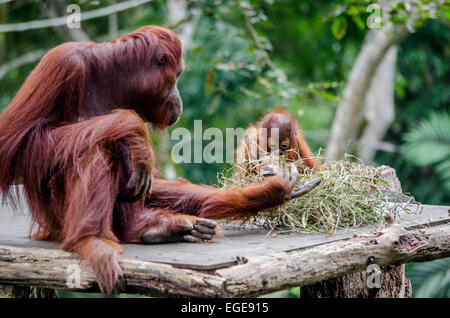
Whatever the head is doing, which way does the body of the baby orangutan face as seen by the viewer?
toward the camera

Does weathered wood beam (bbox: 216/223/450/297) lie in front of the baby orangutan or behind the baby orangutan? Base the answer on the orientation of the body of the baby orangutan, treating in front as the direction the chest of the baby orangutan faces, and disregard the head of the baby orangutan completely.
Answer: in front

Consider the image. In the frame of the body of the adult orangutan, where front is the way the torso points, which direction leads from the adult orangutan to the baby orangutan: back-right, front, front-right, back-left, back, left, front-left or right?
front-left

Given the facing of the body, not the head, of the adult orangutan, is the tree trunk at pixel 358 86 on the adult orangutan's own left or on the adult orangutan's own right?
on the adult orangutan's own left

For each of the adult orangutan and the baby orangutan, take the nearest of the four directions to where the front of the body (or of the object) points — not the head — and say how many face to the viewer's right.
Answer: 1

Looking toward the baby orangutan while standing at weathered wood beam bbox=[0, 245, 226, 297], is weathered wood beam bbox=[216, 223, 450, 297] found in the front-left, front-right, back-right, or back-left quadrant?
front-right

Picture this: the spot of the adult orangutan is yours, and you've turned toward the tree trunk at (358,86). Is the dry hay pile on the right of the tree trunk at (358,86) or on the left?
right

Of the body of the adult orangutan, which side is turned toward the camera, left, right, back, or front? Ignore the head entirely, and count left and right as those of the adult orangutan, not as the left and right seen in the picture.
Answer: right

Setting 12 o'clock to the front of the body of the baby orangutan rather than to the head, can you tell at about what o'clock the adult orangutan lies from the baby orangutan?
The adult orangutan is roughly at 1 o'clock from the baby orangutan.

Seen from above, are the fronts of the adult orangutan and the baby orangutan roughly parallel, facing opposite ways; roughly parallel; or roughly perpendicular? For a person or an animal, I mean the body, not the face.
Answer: roughly perpendicular

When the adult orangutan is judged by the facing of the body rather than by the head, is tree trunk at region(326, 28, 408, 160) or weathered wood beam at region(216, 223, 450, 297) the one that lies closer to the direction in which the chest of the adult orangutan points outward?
the weathered wood beam

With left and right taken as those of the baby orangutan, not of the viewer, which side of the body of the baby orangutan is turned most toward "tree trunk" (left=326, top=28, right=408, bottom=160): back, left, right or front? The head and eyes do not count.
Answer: back

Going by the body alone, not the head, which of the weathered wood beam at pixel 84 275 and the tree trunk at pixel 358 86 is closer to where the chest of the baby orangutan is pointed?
the weathered wood beam
